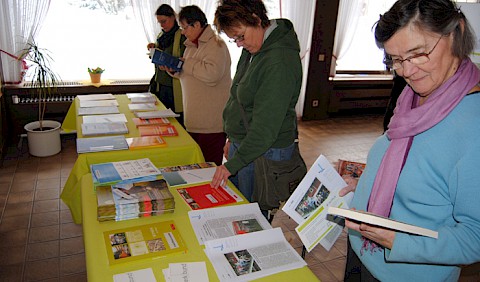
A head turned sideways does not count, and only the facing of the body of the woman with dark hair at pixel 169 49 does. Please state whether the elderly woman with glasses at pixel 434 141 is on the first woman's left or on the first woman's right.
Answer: on the first woman's left

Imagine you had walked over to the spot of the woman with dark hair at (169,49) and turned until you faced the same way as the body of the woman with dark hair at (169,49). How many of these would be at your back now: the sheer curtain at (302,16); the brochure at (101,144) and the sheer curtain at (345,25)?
2

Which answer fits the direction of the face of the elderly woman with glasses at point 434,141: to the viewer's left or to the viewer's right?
to the viewer's left

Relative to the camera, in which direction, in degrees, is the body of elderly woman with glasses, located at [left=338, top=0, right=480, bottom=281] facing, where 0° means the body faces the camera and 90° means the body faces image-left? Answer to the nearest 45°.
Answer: approximately 45°

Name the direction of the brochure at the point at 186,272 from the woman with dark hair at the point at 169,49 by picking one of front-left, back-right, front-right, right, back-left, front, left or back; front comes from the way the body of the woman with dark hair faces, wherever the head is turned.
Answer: front-left

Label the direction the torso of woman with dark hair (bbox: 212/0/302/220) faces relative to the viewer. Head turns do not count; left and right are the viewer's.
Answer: facing to the left of the viewer

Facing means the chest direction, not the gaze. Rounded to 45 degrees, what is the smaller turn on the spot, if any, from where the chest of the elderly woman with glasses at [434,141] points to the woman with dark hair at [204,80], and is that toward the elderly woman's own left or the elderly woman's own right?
approximately 90° to the elderly woman's own right
